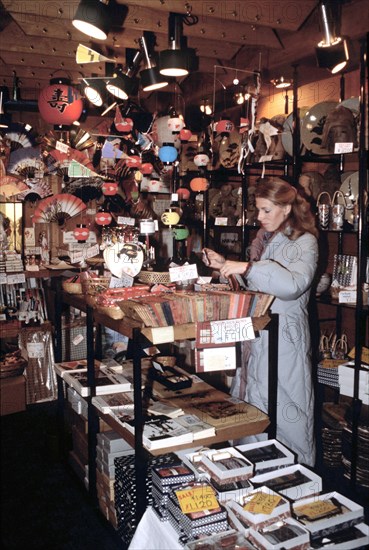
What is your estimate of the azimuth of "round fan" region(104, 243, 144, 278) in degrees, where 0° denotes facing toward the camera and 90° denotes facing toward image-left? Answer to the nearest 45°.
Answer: approximately 0°

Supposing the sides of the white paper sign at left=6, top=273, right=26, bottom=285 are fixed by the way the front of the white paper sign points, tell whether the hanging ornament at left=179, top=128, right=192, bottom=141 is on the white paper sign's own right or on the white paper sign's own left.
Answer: on the white paper sign's own left

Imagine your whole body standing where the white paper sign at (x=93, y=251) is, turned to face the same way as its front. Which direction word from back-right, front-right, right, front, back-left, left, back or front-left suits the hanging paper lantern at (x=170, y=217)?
front-left

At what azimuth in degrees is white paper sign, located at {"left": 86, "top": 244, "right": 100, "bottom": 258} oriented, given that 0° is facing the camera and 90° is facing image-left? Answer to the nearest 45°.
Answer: approximately 0°

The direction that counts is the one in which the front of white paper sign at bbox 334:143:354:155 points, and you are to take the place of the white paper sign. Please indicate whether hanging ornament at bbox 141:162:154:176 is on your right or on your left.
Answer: on your right
